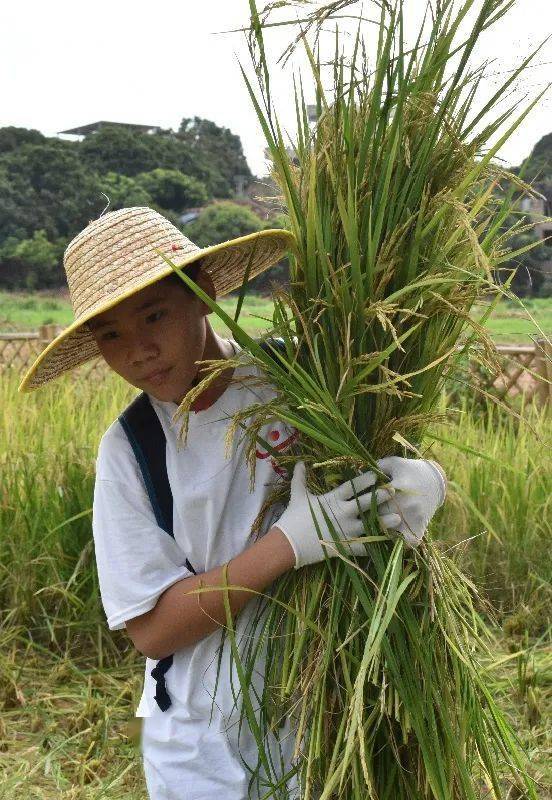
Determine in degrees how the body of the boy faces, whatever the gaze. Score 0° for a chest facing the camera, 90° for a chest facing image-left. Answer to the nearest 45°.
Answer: approximately 0°

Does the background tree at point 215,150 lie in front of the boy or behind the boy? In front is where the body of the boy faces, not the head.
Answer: behind

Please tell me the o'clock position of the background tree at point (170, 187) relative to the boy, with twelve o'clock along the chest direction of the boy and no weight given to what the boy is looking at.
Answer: The background tree is roughly at 6 o'clock from the boy.

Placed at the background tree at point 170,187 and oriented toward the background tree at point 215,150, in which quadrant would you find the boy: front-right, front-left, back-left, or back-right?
back-right
